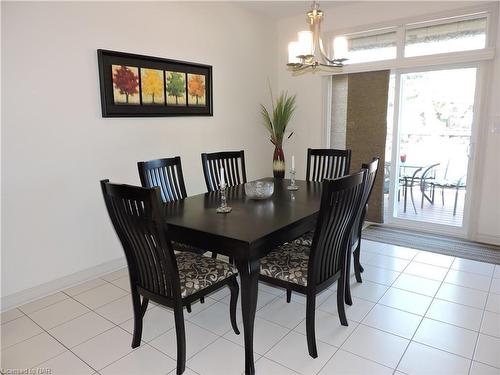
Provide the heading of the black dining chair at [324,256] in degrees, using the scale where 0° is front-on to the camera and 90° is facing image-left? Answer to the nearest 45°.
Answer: approximately 135°

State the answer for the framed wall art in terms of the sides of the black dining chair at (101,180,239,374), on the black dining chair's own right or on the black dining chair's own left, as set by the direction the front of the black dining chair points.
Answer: on the black dining chair's own left

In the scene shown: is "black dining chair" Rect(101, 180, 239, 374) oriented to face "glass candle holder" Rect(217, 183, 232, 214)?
yes

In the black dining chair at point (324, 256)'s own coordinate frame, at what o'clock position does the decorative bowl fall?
The decorative bowl is roughly at 12 o'clock from the black dining chair.

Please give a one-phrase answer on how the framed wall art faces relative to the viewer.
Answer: facing the viewer and to the right of the viewer

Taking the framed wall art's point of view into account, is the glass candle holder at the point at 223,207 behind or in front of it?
in front

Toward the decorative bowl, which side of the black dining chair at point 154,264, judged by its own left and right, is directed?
front

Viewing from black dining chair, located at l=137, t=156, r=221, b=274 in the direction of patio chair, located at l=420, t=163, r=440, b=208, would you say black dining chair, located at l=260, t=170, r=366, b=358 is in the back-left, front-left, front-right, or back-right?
front-right

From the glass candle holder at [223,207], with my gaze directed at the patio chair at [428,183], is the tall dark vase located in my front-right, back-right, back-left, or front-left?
front-left

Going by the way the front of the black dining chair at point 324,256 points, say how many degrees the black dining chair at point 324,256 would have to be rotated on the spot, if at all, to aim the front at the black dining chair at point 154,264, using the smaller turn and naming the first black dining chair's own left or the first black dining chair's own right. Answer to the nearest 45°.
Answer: approximately 45° to the first black dining chair's own left

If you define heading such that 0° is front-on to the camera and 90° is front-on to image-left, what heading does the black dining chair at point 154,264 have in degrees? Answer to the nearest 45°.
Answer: approximately 225°

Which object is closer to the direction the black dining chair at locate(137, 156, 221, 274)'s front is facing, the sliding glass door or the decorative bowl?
the decorative bowl

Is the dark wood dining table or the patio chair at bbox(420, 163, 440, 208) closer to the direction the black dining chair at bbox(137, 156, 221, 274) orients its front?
the dark wood dining table

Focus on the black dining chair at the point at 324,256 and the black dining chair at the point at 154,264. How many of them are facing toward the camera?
0
